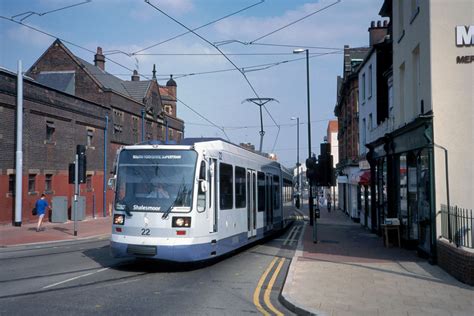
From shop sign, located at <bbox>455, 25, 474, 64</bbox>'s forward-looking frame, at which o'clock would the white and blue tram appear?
The white and blue tram is roughly at 2 o'clock from the shop sign.

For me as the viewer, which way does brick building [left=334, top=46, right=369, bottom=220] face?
facing to the left of the viewer

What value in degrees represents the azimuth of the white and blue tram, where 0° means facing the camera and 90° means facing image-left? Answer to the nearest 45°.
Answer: approximately 45°
